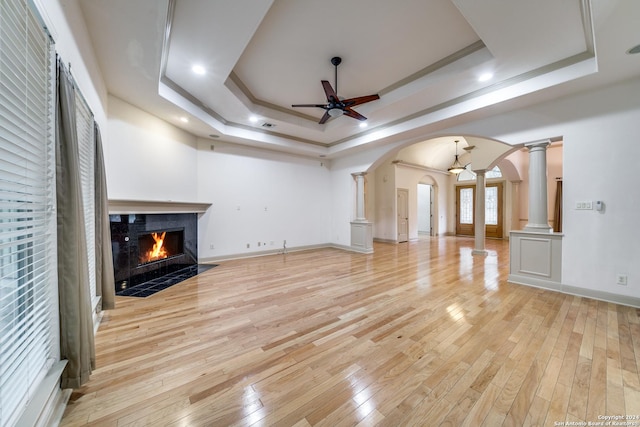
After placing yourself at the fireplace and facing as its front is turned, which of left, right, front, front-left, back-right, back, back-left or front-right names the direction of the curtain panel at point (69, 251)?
front-right

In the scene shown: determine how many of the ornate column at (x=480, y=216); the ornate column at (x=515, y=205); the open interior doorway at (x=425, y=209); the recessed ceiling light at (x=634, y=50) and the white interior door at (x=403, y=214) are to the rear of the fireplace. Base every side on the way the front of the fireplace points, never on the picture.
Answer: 0

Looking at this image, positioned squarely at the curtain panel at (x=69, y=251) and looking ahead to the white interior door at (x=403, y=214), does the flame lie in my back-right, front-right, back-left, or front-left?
front-left

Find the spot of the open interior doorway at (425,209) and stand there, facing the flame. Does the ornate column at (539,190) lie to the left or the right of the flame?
left

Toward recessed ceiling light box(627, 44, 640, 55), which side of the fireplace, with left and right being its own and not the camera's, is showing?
front

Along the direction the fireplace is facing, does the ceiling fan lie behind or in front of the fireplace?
in front

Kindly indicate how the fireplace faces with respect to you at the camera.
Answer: facing the viewer and to the right of the viewer

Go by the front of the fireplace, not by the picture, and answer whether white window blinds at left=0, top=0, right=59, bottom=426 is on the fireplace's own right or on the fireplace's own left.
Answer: on the fireplace's own right

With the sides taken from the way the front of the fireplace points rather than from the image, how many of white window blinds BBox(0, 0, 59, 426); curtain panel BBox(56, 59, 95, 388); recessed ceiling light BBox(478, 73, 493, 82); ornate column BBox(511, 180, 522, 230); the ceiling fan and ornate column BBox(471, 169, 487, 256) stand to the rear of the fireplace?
0

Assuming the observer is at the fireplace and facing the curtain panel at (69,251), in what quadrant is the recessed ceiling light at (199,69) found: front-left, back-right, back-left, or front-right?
front-left

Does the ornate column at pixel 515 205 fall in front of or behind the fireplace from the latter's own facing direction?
in front
